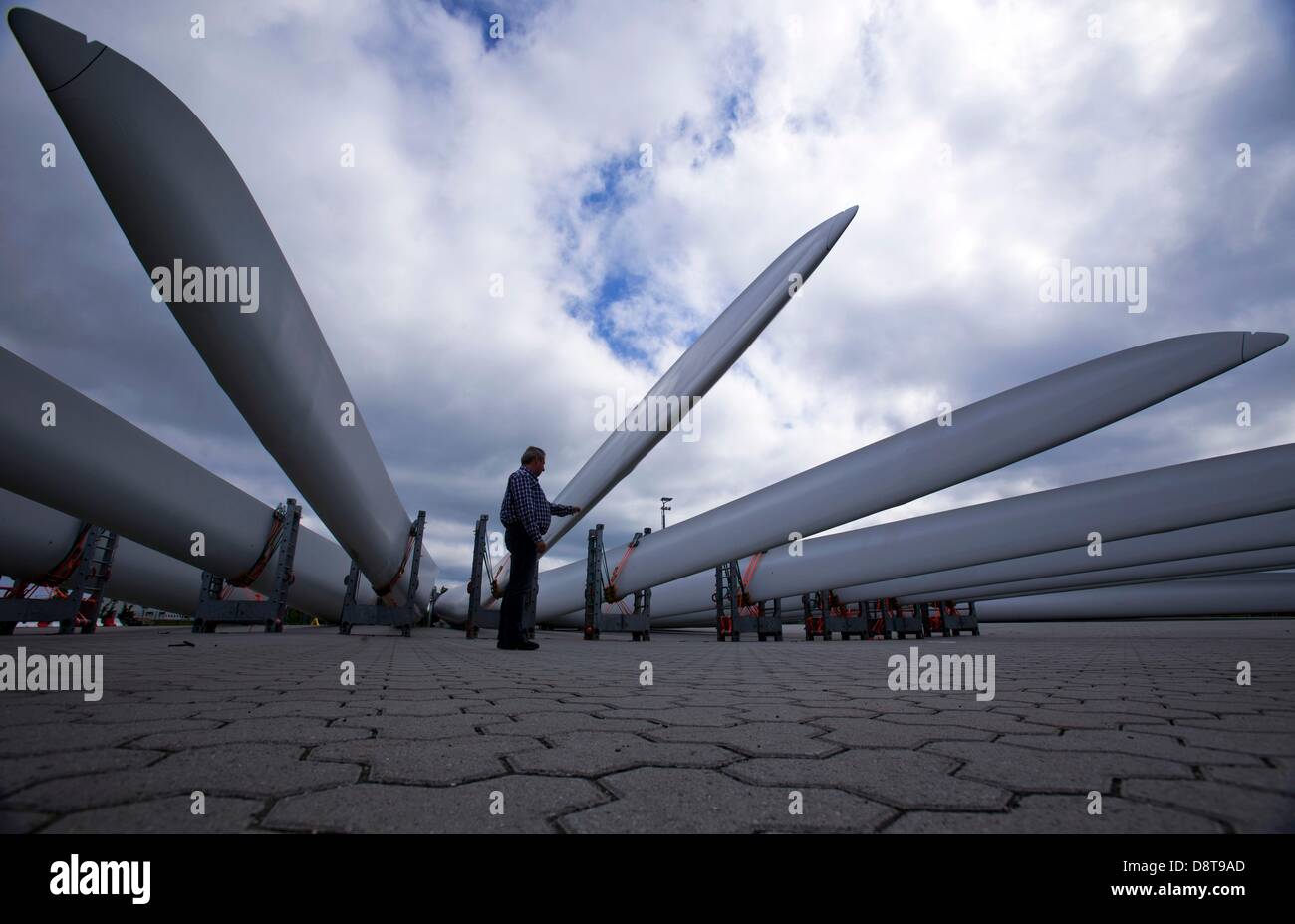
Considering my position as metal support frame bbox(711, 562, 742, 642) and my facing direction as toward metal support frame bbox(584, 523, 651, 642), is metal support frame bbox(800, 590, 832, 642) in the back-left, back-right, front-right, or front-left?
back-right

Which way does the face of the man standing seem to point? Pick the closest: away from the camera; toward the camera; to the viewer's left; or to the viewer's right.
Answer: to the viewer's right

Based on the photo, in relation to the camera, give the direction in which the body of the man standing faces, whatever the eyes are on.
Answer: to the viewer's right
